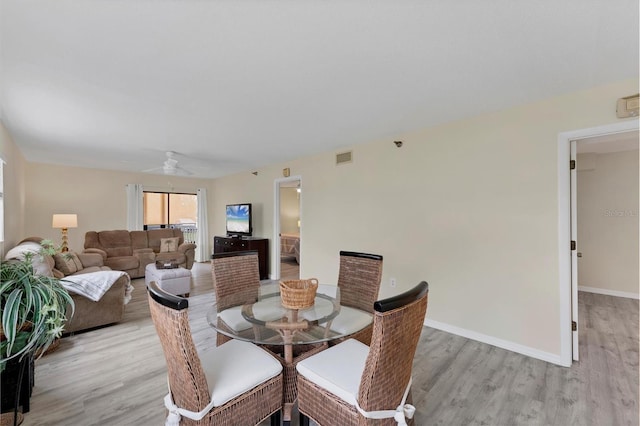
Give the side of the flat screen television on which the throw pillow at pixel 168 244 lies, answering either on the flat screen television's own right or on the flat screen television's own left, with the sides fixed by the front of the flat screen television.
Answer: on the flat screen television's own right

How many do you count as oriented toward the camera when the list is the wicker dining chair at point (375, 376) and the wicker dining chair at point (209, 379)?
0

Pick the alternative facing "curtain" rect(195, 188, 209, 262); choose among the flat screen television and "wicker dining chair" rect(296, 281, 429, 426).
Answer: the wicker dining chair

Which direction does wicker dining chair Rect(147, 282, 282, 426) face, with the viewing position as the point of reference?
facing away from the viewer and to the right of the viewer

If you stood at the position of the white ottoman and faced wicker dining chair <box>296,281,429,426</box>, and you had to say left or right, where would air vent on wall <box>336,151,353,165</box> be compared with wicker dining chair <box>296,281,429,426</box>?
left

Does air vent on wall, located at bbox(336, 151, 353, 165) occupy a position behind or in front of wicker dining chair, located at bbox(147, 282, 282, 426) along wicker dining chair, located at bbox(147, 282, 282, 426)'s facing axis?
in front

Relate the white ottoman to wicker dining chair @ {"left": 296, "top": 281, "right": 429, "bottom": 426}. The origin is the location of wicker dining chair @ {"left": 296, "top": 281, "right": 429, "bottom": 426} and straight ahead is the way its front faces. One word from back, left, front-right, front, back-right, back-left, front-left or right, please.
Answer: front

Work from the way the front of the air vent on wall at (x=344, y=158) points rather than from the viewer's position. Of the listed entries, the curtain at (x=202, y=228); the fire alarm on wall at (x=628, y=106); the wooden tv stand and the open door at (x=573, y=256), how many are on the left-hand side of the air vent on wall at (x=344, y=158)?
2

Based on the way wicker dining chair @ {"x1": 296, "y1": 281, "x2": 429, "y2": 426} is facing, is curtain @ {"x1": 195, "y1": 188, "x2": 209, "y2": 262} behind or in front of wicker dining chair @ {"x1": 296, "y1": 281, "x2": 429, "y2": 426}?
in front

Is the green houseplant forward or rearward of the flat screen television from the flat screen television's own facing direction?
forward

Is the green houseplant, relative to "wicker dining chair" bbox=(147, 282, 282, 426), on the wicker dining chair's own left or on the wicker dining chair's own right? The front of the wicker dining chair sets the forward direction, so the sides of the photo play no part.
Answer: on the wicker dining chair's own left

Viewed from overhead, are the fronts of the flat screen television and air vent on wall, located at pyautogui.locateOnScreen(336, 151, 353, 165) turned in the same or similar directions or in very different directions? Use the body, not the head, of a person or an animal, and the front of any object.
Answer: same or similar directions

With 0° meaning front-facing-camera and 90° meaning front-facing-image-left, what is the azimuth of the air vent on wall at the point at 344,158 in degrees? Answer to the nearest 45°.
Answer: approximately 45°

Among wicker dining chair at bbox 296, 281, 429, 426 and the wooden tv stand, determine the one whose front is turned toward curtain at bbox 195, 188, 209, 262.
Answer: the wicker dining chair

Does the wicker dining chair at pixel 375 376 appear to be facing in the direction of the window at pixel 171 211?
yes

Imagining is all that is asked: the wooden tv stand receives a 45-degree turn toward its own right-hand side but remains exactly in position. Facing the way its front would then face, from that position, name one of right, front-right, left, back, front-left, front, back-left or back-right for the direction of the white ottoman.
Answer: front-left

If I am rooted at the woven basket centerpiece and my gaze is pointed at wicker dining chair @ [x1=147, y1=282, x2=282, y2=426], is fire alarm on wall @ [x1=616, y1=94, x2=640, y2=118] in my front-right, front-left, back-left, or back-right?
back-left

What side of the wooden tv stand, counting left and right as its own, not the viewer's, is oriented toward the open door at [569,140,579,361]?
left

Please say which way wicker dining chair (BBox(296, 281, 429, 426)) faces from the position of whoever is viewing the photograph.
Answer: facing away from the viewer and to the left of the viewer

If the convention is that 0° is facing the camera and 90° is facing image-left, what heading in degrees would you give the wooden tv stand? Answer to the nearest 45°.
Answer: approximately 45°
